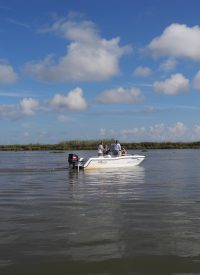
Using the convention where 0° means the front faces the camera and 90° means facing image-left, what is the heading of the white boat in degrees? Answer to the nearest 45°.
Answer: approximately 270°
